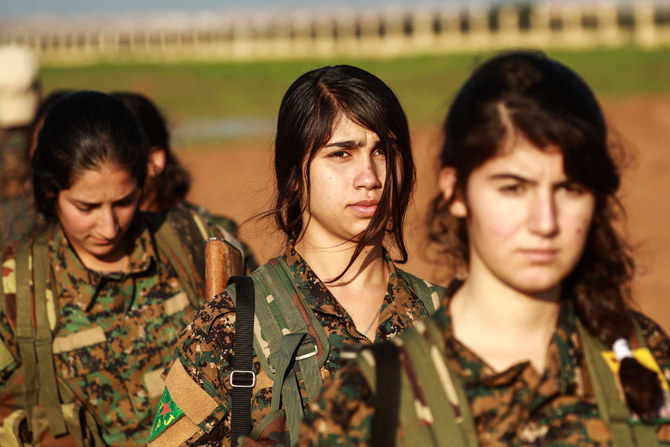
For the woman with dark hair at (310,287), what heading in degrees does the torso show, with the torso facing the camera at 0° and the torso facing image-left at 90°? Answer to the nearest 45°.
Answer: approximately 315°

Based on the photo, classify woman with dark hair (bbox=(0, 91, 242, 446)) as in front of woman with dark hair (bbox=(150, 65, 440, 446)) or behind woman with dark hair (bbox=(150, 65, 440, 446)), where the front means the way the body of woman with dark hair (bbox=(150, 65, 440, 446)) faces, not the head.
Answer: behind

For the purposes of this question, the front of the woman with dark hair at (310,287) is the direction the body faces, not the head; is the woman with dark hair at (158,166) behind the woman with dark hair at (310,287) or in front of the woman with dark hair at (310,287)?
behind
